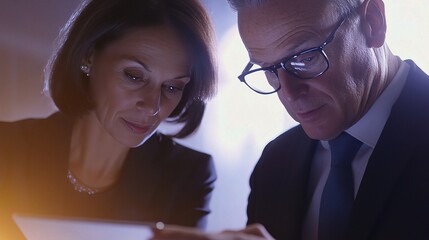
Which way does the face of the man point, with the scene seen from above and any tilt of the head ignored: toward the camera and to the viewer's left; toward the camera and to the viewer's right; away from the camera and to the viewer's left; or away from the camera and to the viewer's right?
toward the camera and to the viewer's left

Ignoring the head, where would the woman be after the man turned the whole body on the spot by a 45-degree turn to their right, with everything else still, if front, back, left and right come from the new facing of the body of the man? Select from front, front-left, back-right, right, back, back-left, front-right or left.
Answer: front

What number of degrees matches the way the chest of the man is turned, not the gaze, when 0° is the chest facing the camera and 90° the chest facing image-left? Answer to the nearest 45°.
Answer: approximately 45°

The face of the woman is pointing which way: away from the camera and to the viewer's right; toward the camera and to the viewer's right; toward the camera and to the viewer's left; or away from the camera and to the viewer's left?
toward the camera and to the viewer's right
